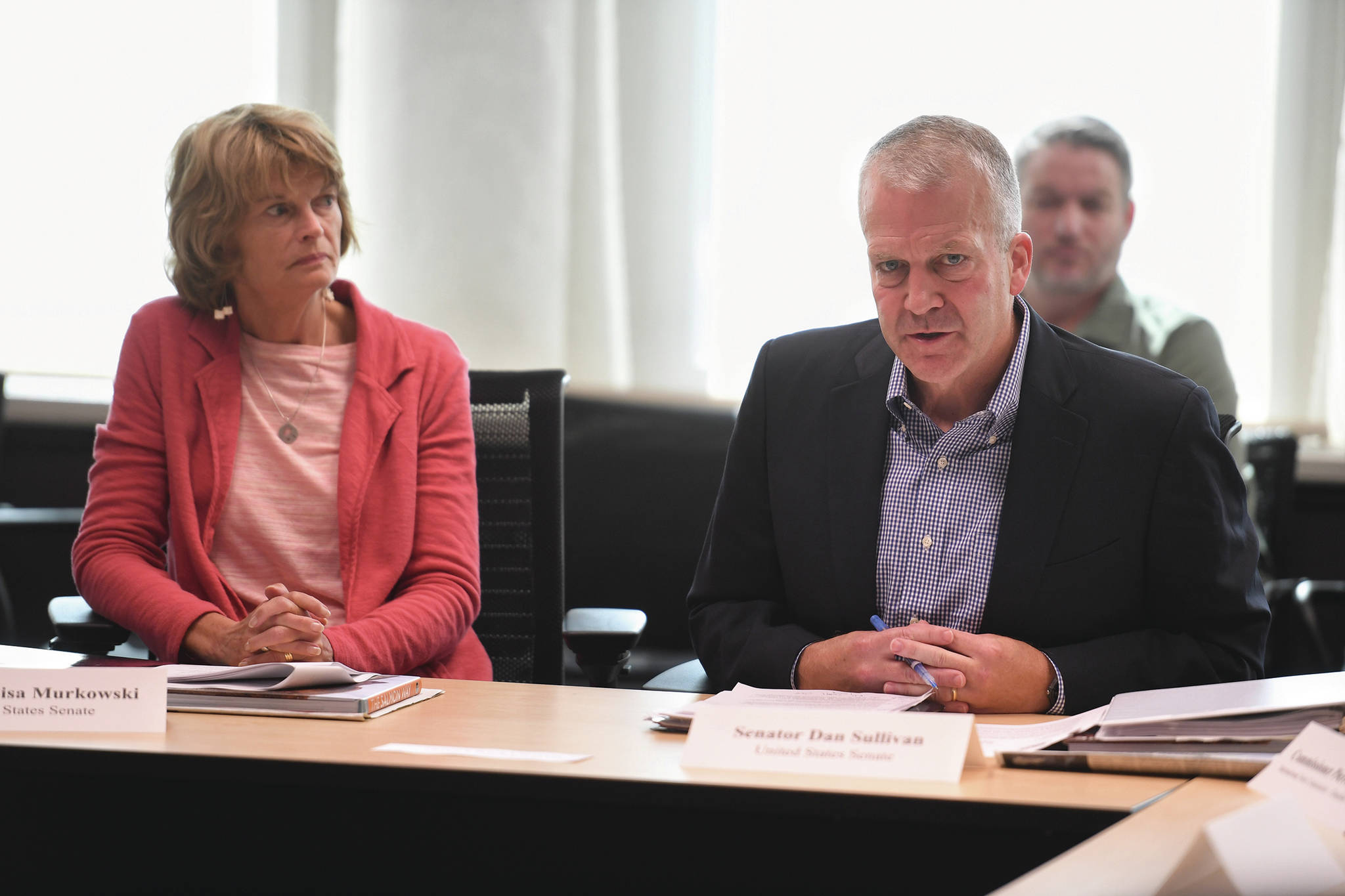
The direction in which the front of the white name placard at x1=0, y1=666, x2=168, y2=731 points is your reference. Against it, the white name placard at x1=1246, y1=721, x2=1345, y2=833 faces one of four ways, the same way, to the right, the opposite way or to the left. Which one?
to the right

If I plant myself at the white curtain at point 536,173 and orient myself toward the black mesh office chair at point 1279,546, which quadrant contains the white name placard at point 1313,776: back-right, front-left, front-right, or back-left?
front-right

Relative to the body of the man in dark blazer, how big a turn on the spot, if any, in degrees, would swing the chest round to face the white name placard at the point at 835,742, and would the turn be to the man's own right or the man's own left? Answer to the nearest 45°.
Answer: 0° — they already face it

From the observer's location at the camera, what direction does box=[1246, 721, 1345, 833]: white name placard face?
facing the viewer and to the left of the viewer

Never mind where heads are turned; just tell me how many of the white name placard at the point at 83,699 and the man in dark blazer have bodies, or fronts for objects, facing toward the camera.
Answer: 2

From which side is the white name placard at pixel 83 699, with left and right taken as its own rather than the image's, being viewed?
front

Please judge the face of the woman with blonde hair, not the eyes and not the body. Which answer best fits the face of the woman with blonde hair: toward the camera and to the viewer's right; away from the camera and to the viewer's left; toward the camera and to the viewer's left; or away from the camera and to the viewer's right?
toward the camera and to the viewer's right

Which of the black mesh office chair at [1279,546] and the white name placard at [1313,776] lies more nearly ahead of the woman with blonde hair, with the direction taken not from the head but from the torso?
the white name placard

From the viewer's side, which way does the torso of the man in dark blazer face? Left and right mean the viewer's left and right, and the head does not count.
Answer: facing the viewer

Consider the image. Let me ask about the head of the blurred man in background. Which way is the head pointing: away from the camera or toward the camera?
toward the camera

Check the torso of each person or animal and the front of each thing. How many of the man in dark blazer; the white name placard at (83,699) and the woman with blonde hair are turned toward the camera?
3
